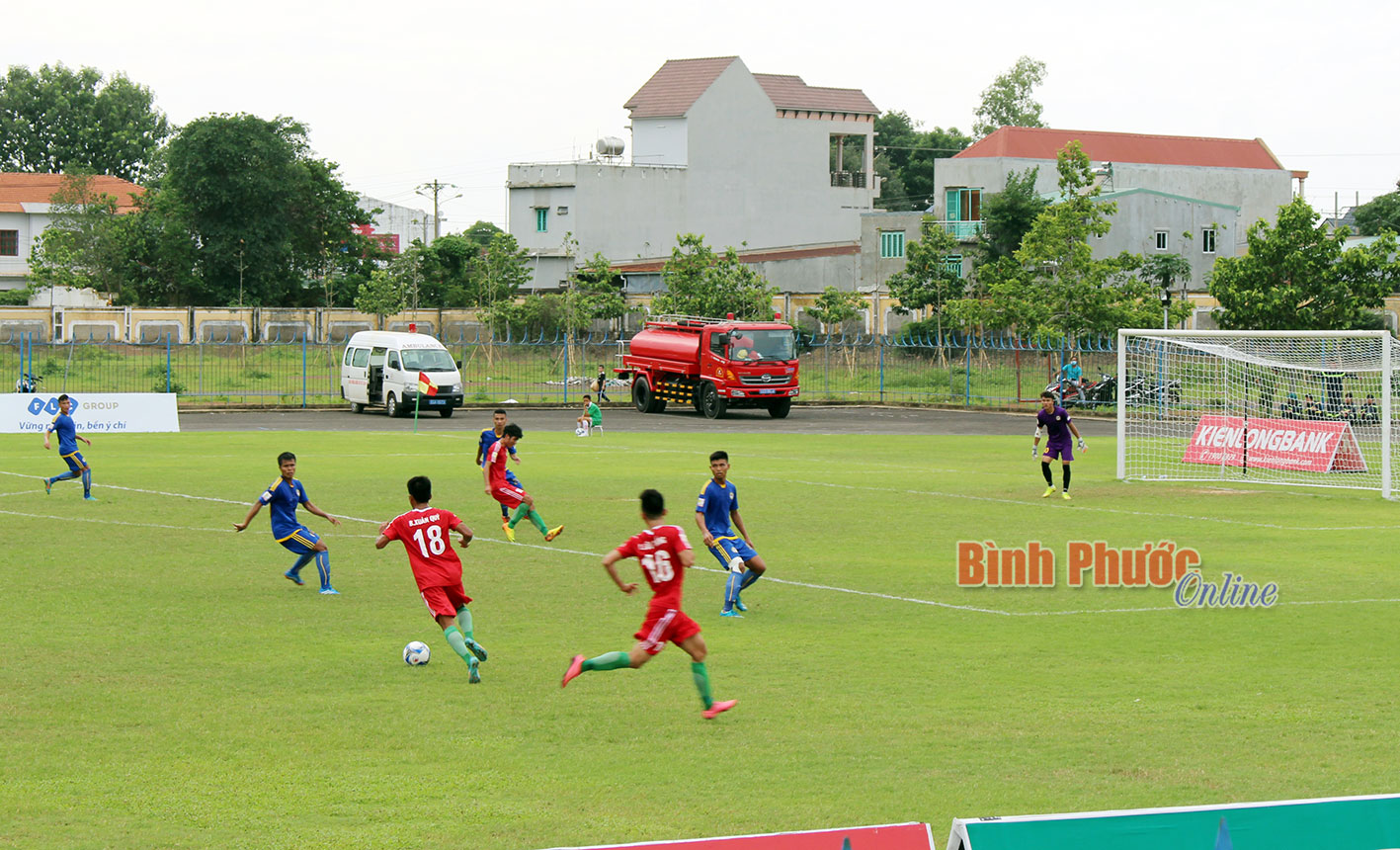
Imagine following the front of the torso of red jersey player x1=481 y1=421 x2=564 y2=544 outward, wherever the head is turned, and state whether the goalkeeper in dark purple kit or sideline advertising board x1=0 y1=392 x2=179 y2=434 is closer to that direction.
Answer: the goalkeeper in dark purple kit

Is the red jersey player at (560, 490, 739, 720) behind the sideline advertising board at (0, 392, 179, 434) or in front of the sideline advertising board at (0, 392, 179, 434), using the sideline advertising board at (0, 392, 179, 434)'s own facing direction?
in front

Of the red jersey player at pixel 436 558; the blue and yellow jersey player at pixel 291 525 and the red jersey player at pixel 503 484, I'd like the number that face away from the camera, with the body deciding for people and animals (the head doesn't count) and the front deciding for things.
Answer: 1

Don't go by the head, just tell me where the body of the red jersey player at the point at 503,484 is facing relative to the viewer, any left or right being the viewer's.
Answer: facing to the right of the viewer

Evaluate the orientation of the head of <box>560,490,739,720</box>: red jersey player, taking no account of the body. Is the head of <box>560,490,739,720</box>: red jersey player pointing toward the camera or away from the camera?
away from the camera

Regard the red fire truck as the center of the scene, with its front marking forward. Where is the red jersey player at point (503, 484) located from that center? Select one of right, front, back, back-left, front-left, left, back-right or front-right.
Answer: front-right

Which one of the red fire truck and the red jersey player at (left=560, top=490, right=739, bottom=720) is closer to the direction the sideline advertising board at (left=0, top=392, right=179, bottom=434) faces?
the red jersey player

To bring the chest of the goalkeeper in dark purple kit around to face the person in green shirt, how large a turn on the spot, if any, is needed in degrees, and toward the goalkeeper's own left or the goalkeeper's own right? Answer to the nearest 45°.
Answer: approximately 90° to the goalkeeper's own right

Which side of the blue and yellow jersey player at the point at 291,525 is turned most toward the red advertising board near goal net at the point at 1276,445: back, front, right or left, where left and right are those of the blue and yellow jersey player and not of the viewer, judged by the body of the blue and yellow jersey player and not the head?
left

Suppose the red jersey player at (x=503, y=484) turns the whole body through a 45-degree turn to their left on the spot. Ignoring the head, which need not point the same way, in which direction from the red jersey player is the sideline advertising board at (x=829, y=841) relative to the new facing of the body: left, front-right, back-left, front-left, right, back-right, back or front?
back-right

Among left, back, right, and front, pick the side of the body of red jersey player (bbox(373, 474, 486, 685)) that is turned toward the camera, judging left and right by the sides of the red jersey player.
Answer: back

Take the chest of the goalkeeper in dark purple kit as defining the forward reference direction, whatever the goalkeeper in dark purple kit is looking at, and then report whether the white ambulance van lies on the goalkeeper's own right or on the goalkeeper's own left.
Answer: on the goalkeeper's own right

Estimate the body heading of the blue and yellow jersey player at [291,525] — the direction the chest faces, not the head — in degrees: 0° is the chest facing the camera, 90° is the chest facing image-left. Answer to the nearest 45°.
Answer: approximately 315°

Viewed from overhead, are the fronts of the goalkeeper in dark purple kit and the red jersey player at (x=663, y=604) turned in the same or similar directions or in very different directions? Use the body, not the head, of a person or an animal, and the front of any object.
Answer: very different directions
